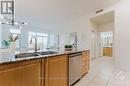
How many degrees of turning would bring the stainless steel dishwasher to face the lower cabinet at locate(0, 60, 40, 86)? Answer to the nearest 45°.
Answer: approximately 45° to its right

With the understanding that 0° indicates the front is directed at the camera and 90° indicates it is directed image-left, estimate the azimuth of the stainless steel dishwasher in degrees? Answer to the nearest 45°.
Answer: approximately 315°

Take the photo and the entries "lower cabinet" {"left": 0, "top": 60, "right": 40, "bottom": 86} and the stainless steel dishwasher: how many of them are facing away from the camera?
0

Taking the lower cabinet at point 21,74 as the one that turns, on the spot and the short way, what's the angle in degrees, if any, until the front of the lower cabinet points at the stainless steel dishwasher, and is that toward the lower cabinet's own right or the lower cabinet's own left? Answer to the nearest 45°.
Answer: approximately 90° to the lower cabinet's own left
